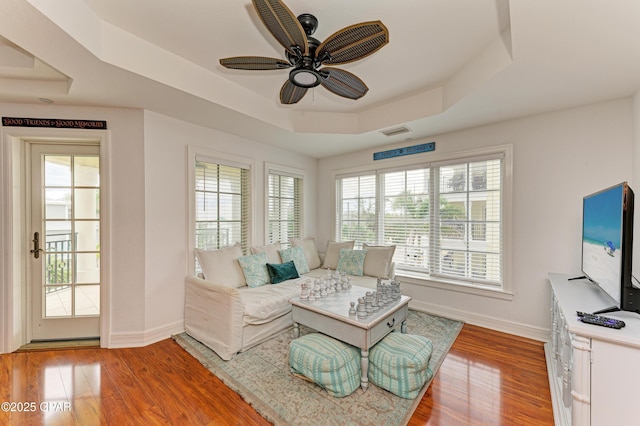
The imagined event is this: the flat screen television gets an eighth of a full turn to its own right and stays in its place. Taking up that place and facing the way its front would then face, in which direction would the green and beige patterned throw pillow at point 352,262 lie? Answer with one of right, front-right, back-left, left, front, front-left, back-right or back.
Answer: front-left

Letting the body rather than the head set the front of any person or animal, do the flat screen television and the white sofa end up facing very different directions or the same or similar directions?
very different directions

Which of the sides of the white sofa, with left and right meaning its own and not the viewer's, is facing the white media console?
front

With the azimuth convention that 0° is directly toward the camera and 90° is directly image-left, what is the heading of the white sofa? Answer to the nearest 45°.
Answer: approximately 315°

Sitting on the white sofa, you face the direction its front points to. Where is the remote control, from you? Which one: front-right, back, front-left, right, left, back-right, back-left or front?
front

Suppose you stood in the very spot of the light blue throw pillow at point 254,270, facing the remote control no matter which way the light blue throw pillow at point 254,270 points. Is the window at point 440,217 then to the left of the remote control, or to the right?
left

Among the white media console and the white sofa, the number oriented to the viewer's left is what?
1

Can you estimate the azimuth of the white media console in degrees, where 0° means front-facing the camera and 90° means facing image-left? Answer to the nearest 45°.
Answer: approximately 90°

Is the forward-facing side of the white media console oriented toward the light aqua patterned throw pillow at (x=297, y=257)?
yes

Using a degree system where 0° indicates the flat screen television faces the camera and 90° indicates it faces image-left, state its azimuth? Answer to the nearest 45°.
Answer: approximately 90°

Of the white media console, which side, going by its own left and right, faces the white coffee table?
front

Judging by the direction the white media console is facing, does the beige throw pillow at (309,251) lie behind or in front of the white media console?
in front

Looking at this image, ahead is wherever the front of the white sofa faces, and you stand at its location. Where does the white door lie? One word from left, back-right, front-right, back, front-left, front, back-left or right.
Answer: back-right
